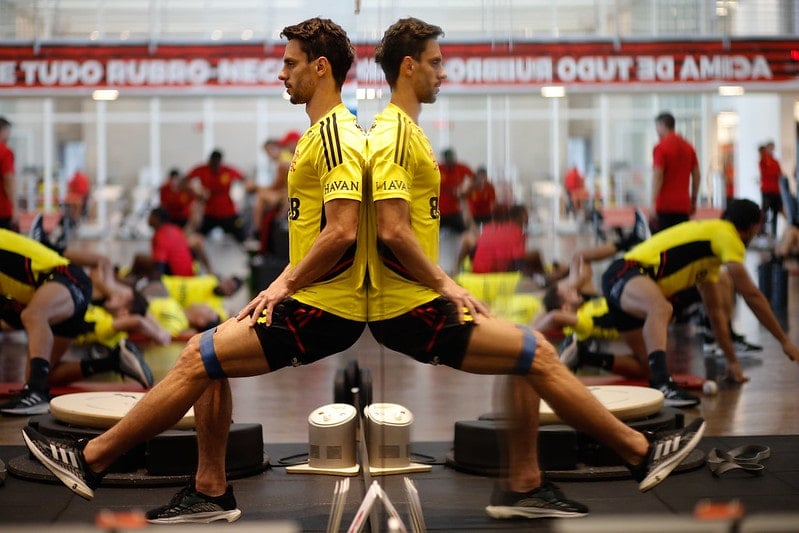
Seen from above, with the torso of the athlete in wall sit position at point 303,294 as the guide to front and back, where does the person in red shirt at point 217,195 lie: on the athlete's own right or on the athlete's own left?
on the athlete's own right

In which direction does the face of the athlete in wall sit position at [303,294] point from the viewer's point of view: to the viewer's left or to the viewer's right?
to the viewer's left

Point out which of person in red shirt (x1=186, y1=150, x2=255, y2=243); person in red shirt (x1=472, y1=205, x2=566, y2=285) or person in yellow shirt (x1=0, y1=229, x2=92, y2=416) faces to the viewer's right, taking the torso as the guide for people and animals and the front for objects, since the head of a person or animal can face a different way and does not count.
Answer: person in red shirt (x1=472, y1=205, x2=566, y2=285)

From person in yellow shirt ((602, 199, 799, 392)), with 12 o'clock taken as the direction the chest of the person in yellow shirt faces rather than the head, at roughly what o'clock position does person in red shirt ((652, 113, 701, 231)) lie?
The person in red shirt is roughly at 9 o'clock from the person in yellow shirt.

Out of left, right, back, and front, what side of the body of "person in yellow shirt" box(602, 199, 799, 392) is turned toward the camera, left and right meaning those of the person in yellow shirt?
right

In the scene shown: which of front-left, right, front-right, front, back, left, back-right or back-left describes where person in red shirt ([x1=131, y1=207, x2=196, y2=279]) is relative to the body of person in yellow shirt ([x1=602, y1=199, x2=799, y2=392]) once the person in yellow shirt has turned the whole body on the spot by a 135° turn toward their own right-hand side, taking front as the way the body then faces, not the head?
right

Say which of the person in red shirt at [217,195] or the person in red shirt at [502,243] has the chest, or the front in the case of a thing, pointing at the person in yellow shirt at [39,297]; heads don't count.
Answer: the person in red shirt at [217,195]

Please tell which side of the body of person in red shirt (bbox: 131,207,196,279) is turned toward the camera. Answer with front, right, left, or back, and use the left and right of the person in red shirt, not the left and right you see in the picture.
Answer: left
